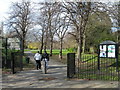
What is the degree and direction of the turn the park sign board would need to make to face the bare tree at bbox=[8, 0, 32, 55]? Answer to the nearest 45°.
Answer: approximately 135° to its right

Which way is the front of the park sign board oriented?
toward the camera
